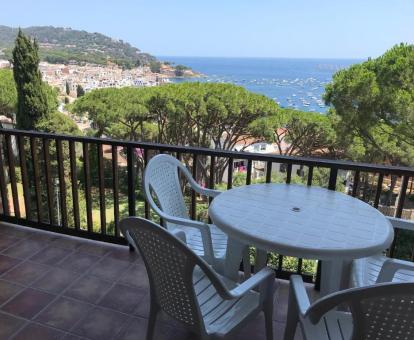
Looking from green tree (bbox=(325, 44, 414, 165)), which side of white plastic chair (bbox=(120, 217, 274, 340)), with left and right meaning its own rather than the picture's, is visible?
front

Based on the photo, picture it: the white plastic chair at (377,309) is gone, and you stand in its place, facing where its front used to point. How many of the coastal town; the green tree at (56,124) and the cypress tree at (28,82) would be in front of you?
3

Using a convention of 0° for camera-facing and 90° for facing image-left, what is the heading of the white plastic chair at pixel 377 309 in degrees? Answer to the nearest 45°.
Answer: approximately 135°

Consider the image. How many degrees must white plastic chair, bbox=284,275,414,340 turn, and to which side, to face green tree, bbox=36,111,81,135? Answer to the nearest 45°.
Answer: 0° — it already faces it

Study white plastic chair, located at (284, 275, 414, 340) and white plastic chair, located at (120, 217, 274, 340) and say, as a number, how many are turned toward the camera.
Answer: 0

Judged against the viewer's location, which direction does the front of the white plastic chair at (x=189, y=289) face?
facing away from the viewer and to the right of the viewer

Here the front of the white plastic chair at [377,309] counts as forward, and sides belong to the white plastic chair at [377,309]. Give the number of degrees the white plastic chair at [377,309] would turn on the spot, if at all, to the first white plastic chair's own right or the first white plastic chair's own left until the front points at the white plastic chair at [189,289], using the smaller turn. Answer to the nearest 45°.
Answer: approximately 45° to the first white plastic chair's own left

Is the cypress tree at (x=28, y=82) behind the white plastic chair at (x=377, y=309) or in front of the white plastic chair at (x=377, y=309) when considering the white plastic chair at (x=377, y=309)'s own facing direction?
in front

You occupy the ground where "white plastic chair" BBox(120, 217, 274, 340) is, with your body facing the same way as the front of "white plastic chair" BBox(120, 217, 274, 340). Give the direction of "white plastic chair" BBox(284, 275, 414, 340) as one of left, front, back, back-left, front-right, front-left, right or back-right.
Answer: right

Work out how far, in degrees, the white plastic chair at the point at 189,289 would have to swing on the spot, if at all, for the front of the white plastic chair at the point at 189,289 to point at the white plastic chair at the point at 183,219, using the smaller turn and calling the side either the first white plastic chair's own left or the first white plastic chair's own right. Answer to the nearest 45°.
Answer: approximately 45° to the first white plastic chair's own left
